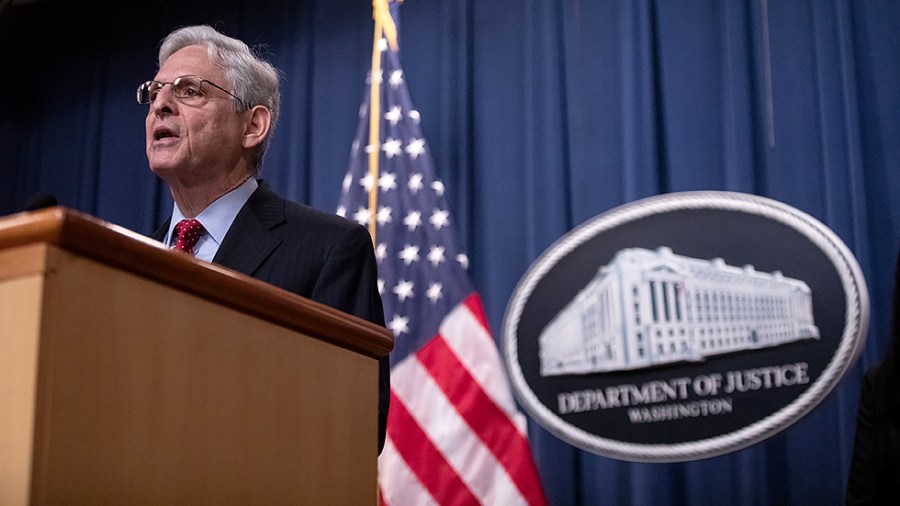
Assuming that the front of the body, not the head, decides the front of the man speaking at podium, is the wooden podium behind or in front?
in front

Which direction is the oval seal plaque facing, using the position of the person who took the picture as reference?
facing the viewer and to the left of the viewer

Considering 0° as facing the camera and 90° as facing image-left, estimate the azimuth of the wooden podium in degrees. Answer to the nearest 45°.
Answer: approximately 45°

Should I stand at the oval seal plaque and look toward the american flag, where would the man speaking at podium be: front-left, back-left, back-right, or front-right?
front-left

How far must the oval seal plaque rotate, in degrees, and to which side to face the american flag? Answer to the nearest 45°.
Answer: approximately 45° to its right

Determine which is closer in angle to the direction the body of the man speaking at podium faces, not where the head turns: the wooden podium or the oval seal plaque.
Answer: the wooden podium

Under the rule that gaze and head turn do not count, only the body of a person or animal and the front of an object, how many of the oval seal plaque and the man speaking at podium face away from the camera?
0

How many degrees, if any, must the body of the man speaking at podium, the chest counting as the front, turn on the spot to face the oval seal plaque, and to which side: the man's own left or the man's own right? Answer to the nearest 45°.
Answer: approximately 180°

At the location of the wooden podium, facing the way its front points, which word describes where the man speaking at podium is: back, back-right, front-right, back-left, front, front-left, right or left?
back-right

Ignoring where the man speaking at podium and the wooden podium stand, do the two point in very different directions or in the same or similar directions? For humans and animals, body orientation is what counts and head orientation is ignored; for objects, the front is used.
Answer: same or similar directions

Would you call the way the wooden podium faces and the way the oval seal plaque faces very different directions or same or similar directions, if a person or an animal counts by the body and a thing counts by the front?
same or similar directions

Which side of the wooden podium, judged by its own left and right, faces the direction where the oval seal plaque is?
back

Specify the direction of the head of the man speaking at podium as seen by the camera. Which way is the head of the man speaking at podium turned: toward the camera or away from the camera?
toward the camera

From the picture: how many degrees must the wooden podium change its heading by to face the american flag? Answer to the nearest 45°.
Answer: approximately 135° to its right

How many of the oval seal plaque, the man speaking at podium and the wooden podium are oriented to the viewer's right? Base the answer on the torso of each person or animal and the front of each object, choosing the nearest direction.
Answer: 0

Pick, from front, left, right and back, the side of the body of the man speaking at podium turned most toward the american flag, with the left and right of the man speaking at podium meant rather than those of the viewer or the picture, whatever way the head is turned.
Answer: back
